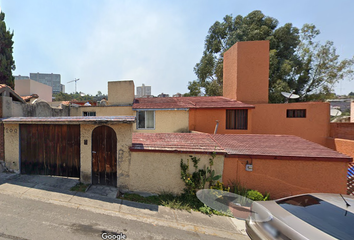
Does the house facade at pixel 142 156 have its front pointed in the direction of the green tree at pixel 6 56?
no

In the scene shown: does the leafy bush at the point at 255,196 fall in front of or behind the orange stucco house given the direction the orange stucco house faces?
in front

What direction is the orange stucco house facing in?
toward the camera

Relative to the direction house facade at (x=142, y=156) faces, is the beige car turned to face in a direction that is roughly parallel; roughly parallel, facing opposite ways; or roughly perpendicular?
roughly perpendicular

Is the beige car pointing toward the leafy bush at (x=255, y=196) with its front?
no

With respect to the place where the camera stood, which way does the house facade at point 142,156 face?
facing the viewer

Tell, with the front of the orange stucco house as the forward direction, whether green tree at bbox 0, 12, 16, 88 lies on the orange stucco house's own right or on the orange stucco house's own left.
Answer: on the orange stucco house's own right

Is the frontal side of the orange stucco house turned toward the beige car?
yes

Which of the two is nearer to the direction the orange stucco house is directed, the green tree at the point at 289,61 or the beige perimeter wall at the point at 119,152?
the beige perimeter wall
